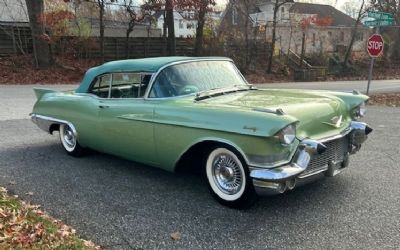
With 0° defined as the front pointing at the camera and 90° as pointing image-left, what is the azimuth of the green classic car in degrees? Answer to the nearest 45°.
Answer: approximately 315°

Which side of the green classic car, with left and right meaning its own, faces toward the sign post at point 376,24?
left

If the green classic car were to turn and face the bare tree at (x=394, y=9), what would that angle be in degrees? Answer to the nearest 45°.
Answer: approximately 90° to its left

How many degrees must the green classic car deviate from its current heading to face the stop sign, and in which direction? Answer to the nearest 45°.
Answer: approximately 90° to its left

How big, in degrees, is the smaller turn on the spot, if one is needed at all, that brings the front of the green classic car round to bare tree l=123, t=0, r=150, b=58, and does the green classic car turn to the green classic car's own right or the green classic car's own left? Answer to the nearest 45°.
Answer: approximately 135° to the green classic car's own left

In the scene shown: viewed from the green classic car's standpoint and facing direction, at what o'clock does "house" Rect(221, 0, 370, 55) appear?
The house is roughly at 8 o'clock from the green classic car.
